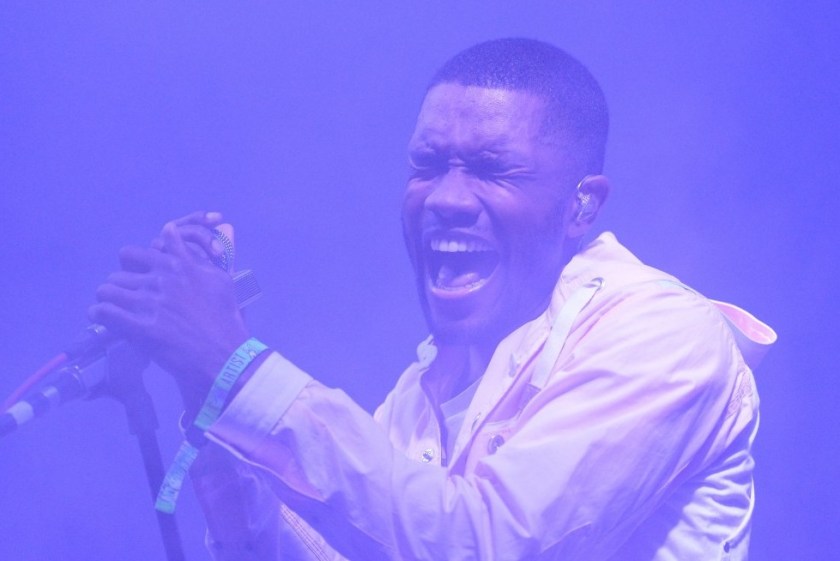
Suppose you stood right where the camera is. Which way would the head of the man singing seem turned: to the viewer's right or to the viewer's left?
to the viewer's left

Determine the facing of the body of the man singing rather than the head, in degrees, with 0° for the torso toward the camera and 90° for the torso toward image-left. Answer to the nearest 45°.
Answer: approximately 45°
